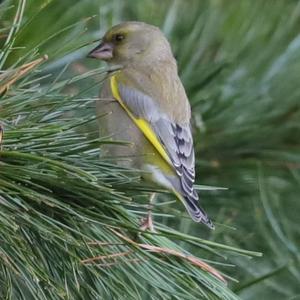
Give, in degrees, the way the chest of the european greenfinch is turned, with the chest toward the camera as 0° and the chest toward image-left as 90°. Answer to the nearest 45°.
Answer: approximately 90°

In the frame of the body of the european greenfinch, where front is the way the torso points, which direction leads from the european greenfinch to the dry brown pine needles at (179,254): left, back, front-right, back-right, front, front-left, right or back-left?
left
